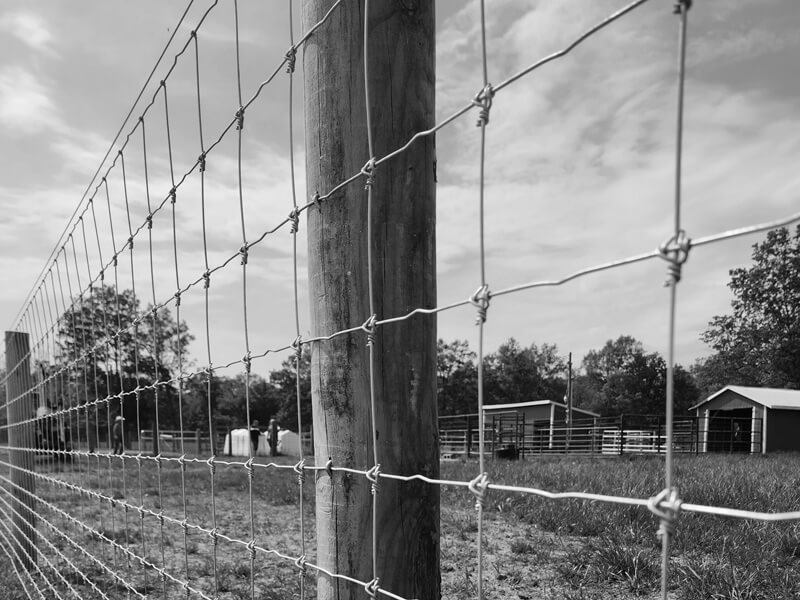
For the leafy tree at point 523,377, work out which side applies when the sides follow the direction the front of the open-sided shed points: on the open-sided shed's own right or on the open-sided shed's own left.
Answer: on the open-sided shed's own right

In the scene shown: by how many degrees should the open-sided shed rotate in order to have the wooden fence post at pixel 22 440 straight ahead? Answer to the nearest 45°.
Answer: approximately 45° to its left

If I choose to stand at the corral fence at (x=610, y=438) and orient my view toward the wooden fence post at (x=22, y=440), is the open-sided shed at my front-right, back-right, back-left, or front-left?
back-left

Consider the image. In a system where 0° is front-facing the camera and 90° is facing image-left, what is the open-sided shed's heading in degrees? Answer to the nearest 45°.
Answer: approximately 45°
